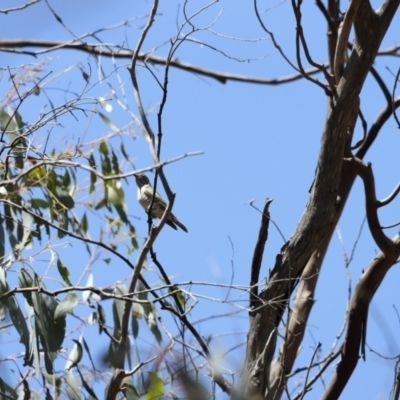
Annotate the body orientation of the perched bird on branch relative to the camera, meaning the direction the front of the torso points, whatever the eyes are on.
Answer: to the viewer's left
